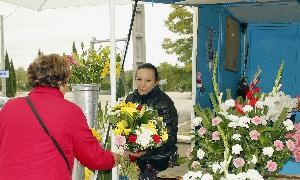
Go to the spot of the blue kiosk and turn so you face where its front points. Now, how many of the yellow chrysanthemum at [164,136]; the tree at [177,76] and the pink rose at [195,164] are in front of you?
2

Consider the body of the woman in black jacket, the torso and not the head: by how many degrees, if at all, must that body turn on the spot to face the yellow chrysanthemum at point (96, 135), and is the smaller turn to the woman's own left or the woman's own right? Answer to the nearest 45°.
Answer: approximately 90° to the woman's own right

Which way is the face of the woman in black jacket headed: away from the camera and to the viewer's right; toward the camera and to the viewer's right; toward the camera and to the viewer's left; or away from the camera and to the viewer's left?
toward the camera and to the viewer's left

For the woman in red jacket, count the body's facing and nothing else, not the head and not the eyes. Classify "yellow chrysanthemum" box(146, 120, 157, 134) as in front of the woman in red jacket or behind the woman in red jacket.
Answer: in front

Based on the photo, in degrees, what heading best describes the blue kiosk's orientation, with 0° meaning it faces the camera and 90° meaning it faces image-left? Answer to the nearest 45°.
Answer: approximately 0°

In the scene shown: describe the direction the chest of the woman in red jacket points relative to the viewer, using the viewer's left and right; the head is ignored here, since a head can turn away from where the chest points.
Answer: facing away from the viewer and to the right of the viewer

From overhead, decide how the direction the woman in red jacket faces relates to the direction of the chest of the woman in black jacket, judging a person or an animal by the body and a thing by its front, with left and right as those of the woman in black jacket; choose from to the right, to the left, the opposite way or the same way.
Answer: the opposite way

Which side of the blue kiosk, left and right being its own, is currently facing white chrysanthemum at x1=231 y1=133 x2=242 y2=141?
front

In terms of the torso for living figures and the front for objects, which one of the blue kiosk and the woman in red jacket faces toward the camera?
the blue kiosk

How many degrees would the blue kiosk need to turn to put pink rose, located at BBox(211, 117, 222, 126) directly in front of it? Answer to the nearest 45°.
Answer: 0° — it already faces it

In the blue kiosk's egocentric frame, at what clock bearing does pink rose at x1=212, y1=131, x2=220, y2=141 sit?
The pink rose is roughly at 12 o'clock from the blue kiosk.

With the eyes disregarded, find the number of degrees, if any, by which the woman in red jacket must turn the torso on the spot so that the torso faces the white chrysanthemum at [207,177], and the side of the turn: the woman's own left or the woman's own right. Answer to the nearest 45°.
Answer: approximately 45° to the woman's own right

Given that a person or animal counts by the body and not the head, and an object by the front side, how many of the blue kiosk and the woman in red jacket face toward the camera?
1

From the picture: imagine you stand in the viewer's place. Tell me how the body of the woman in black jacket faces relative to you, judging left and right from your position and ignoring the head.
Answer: facing the viewer and to the left of the viewer

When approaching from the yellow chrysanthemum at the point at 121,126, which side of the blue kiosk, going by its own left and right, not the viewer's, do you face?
front
